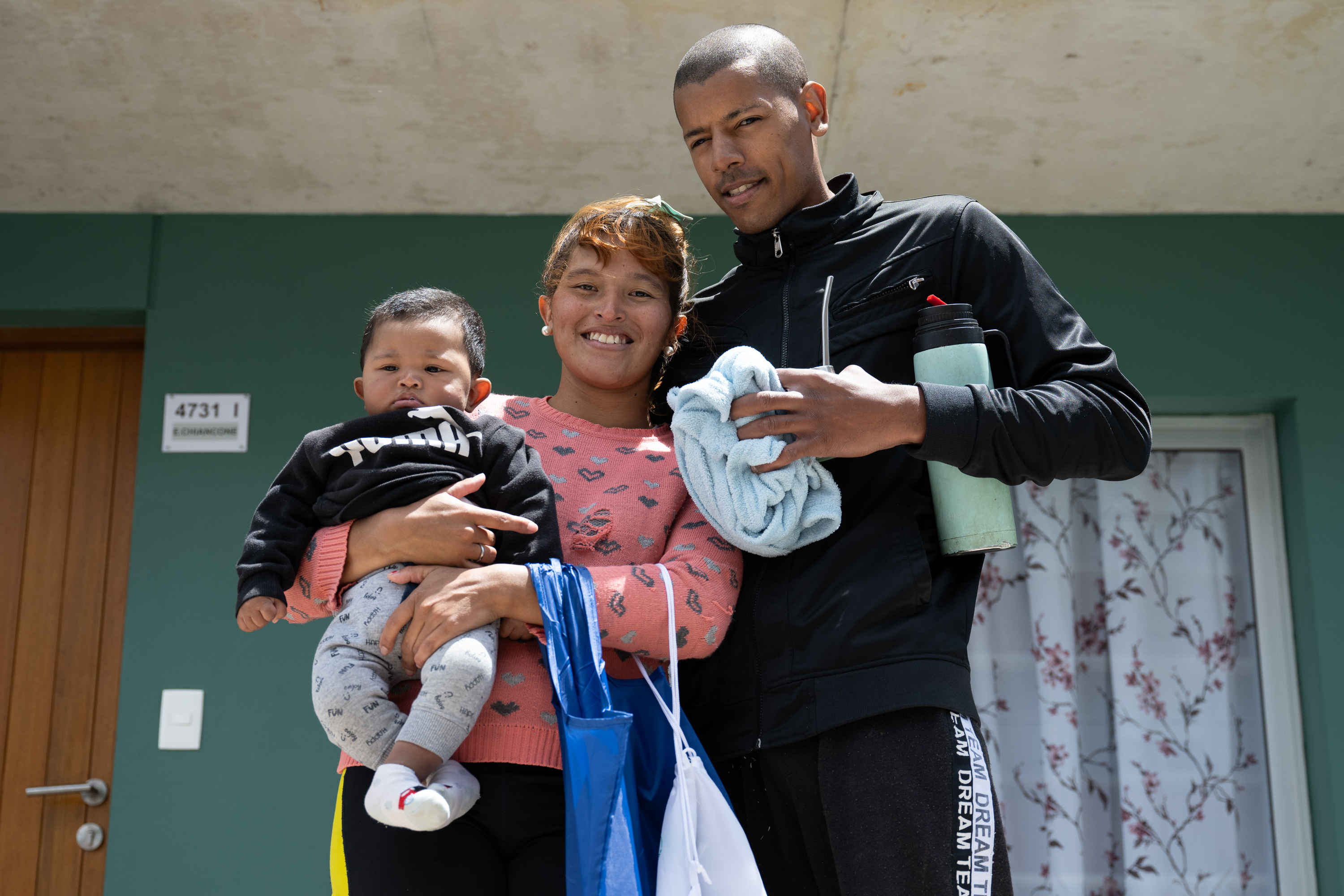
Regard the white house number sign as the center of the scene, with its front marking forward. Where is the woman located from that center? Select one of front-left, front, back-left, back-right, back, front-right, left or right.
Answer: front

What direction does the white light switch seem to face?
toward the camera

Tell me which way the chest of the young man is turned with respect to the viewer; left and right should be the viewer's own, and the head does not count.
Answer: facing the viewer and to the left of the viewer

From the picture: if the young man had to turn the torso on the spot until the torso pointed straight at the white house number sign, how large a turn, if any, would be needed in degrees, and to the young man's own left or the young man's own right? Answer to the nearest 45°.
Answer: approximately 90° to the young man's own right

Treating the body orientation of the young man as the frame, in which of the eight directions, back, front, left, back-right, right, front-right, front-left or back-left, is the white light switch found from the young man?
right

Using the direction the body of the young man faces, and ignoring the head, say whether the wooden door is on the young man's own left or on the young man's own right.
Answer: on the young man's own right

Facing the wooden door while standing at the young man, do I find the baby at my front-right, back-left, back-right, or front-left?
front-left

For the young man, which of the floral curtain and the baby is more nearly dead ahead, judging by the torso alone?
the baby

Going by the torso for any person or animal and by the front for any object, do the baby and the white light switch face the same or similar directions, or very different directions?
same or similar directions

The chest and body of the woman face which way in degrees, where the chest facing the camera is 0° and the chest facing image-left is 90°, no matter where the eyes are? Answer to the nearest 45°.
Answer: approximately 0°

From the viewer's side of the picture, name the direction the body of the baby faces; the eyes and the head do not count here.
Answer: toward the camera

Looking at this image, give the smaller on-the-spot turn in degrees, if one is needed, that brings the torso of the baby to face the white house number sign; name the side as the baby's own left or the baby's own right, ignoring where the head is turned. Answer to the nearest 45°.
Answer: approximately 180°

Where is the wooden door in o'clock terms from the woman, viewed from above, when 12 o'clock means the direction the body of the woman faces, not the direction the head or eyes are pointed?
The wooden door is roughly at 5 o'clock from the woman.

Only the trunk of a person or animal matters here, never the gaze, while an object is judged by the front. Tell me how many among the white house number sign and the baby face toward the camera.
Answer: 2

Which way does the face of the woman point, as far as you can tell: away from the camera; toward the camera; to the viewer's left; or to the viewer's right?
toward the camera
